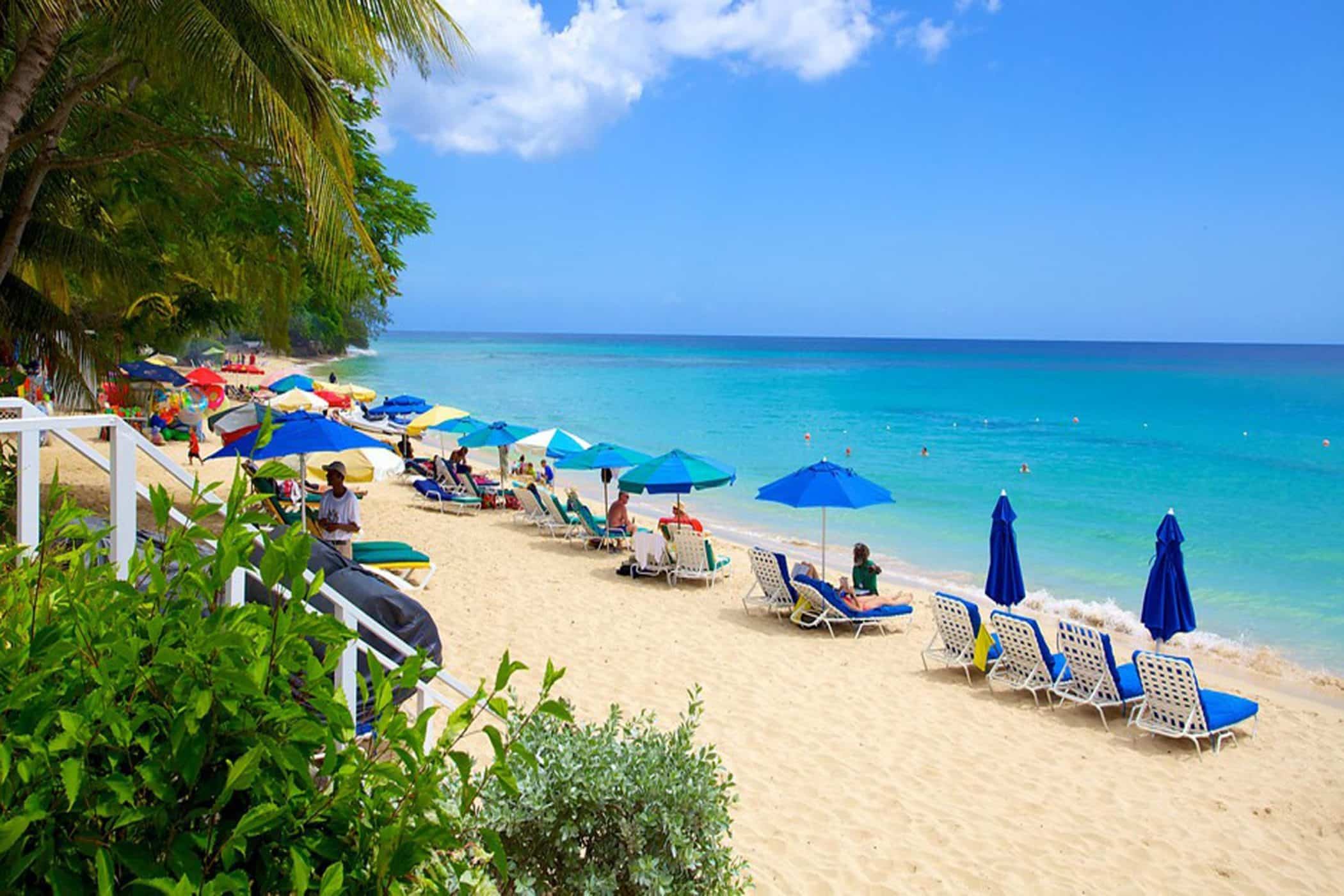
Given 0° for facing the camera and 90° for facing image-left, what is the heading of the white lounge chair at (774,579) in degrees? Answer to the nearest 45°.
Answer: approximately 225°

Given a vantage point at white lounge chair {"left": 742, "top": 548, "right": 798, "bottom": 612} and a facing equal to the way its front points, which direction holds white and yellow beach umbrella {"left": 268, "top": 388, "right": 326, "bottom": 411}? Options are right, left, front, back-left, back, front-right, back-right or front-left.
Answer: left

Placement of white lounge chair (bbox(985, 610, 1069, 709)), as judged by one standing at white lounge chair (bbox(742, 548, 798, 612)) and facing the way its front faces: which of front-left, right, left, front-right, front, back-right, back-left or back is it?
right

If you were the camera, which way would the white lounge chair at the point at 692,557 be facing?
facing away from the viewer and to the right of the viewer

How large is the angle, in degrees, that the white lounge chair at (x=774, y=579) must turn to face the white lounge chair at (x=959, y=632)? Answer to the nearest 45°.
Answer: approximately 90° to its right

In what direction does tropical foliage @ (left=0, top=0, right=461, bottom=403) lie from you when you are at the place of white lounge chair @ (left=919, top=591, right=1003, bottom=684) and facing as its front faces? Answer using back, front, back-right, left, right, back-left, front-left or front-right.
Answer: back-left

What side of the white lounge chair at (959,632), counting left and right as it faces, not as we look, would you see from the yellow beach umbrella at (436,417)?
left

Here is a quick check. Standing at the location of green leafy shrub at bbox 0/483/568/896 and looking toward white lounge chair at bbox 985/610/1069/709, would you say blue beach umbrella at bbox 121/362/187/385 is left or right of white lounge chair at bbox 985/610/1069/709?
left

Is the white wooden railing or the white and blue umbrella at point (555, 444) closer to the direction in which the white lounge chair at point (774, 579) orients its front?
the white and blue umbrella
